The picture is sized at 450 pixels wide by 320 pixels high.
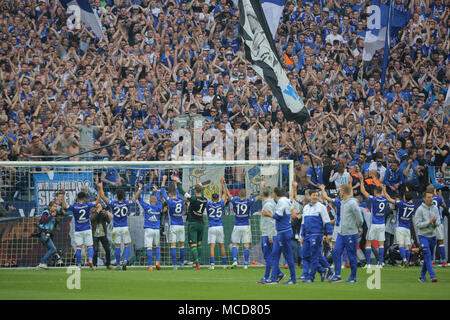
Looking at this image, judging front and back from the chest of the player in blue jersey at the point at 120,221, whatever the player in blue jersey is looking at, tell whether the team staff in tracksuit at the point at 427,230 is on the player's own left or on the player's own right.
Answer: on the player's own right

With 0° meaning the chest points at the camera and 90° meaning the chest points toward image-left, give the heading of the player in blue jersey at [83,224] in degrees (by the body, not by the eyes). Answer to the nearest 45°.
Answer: approximately 180°

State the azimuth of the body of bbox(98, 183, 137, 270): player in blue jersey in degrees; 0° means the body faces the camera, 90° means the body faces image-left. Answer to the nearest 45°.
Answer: approximately 180°

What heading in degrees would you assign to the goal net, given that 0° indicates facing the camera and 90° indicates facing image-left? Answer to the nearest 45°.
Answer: approximately 0°

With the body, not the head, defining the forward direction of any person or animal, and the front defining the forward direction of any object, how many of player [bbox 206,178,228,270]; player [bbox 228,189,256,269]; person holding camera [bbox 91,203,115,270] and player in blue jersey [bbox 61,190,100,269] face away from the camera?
3

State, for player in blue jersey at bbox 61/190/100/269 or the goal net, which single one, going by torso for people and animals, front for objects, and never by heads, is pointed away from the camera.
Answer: the player in blue jersey

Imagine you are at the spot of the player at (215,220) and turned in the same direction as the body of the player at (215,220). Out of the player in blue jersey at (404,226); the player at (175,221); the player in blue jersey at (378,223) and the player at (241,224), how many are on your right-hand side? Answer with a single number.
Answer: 3

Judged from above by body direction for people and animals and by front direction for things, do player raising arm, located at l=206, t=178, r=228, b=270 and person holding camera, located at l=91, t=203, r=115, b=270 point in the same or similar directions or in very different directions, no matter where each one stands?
very different directions

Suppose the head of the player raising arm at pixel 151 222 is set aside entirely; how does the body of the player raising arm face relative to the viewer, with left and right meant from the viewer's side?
facing away from the viewer

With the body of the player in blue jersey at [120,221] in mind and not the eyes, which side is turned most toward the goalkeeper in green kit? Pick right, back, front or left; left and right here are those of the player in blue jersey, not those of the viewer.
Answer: right

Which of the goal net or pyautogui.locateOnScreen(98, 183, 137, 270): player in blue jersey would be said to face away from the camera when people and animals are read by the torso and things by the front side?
the player in blue jersey

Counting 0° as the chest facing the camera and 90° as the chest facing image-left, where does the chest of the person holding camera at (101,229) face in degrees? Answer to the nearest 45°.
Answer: approximately 0°
